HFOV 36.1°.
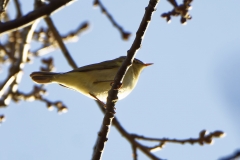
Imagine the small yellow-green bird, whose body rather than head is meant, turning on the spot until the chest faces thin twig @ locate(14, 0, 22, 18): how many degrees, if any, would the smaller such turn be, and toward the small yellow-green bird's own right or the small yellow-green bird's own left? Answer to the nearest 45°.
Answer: approximately 135° to the small yellow-green bird's own left

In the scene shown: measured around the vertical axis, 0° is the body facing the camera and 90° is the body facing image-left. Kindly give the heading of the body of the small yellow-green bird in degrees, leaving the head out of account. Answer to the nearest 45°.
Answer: approximately 270°
